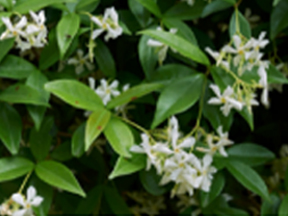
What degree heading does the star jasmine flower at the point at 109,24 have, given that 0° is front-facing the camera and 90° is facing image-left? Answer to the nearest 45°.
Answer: approximately 0°
